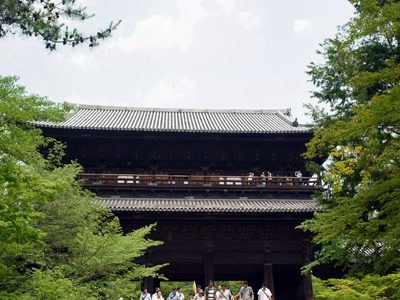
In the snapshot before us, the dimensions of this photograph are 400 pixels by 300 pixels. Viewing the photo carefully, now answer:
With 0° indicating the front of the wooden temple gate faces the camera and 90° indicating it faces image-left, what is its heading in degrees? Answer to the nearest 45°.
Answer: approximately 0°

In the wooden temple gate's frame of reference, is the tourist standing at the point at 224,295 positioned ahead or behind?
ahead

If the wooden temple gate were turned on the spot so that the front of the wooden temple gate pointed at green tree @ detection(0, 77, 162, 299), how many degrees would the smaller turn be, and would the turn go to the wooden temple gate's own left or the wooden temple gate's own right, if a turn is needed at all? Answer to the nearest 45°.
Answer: approximately 45° to the wooden temple gate's own right

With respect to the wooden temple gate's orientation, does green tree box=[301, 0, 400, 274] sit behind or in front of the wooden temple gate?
in front

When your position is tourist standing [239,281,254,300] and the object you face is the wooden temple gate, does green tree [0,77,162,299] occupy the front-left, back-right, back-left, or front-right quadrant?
back-left
